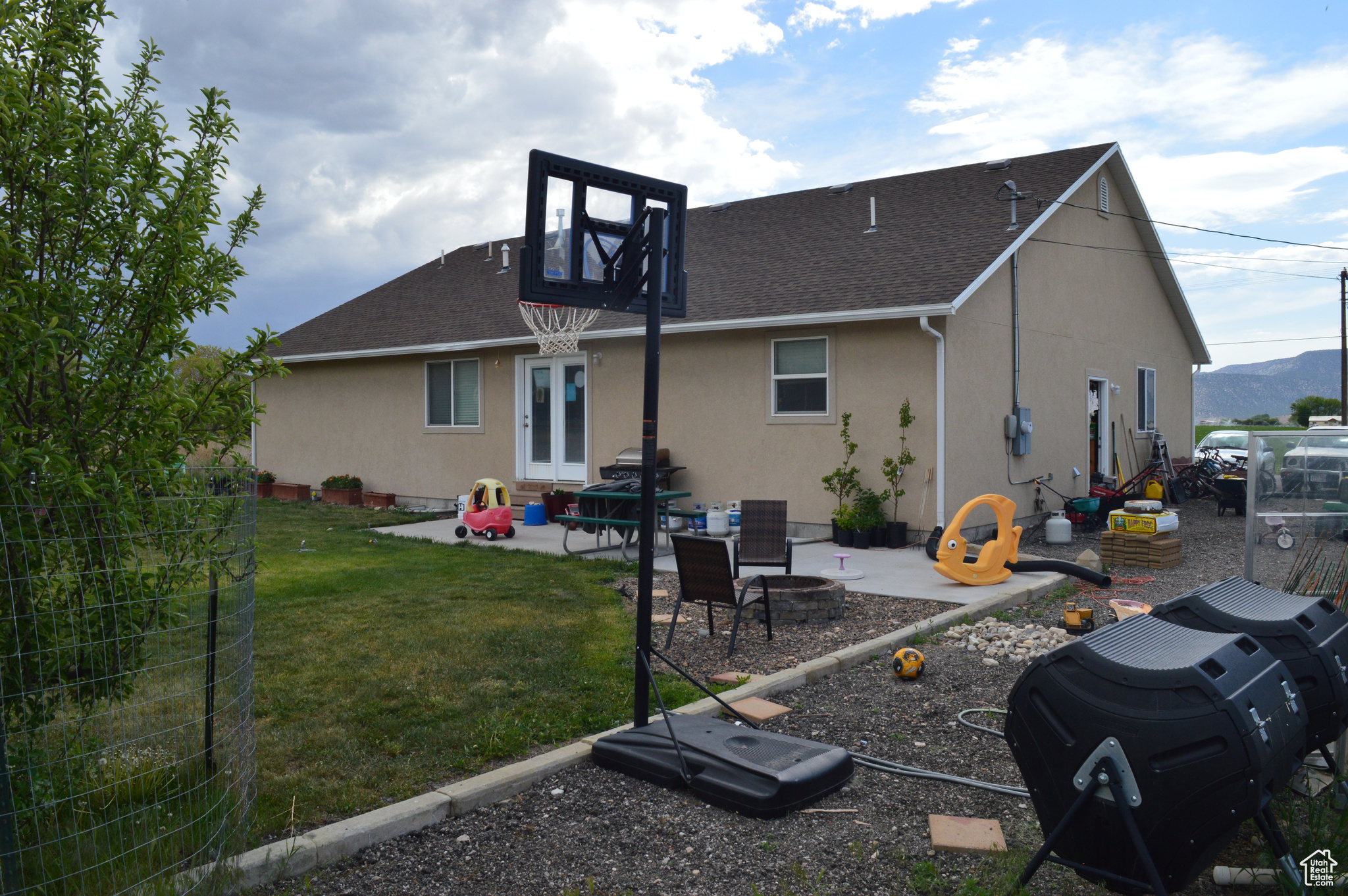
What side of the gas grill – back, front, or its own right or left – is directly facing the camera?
front

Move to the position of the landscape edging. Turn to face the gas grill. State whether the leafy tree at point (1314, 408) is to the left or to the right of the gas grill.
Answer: right

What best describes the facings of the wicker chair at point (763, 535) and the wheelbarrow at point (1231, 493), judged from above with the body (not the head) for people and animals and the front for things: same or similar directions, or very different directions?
very different directions

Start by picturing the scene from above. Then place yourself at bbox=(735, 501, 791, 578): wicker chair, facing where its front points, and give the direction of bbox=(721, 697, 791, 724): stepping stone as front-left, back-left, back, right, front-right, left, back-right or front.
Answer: front

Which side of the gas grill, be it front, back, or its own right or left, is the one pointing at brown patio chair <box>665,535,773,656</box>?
front

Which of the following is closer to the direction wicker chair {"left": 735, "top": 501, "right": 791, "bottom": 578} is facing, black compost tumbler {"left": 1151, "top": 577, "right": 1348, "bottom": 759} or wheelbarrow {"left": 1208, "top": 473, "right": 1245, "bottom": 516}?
the black compost tumbler

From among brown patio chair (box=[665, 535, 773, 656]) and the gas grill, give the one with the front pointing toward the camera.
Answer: the gas grill

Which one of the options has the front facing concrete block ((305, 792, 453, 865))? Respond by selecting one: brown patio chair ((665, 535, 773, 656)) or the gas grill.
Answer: the gas grill

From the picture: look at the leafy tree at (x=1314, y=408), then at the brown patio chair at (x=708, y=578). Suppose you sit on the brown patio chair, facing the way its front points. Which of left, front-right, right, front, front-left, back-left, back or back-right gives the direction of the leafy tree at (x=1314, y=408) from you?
front

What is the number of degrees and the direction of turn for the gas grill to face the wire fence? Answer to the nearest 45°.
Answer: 0° — it already faces it

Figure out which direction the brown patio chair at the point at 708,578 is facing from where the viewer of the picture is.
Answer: facing away from the viewer and to the right of the viewer

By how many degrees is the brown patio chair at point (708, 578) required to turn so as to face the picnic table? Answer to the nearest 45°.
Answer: approximately 45° to its left
